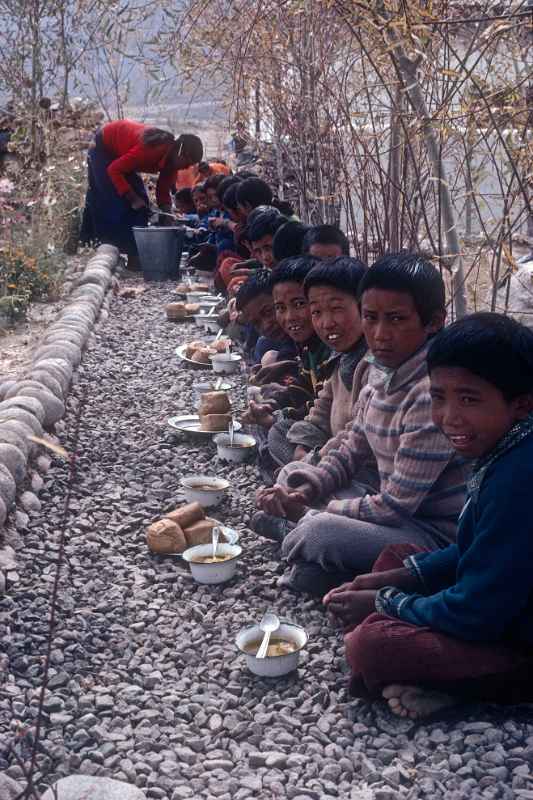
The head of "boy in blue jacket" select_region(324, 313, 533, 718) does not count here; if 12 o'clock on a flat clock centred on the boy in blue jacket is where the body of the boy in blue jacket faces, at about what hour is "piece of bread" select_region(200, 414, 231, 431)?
The piece of bread is roughly at 2 o'clock from the boy in blue jacket.

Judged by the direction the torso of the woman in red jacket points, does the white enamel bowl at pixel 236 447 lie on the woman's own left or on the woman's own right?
on the woman's own right

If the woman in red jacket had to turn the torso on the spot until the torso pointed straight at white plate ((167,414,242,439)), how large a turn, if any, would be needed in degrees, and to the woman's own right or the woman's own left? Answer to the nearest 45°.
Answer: approximately 90° to the woman's own right

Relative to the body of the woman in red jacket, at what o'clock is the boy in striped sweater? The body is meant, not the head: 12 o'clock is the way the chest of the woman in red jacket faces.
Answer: The boy in striped sweater is roughly at 3 o'clock from the woman in red jacket.

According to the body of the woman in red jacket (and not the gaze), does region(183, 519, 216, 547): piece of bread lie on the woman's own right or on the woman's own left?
on the woman's own right

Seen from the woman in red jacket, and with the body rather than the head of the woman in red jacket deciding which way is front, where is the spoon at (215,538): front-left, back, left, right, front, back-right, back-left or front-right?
right

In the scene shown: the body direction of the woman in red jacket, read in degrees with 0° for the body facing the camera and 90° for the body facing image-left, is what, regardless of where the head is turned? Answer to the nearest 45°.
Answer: approximately 270°

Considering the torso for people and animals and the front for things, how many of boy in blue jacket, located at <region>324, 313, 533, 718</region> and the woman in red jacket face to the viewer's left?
1

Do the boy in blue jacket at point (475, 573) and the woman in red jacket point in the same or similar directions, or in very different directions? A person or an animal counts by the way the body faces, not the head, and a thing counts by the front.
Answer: very different directions

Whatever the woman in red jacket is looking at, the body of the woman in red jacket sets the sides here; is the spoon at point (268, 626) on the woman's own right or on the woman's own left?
on the woman's own right

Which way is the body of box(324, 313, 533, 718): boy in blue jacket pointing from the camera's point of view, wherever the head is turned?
to the viewer's left

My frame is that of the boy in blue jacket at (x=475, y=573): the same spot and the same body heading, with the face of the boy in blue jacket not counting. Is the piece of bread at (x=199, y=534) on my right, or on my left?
on my right

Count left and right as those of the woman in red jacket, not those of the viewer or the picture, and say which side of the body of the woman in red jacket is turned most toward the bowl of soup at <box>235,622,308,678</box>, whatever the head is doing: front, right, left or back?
right

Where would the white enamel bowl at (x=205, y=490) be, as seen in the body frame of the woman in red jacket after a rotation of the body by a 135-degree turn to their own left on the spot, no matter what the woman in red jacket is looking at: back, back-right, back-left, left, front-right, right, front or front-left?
back-left

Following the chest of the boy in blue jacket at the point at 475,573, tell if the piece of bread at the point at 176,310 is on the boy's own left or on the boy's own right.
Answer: on the boy's own right

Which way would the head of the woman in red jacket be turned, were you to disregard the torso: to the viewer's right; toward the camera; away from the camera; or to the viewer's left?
to the viewer's right
